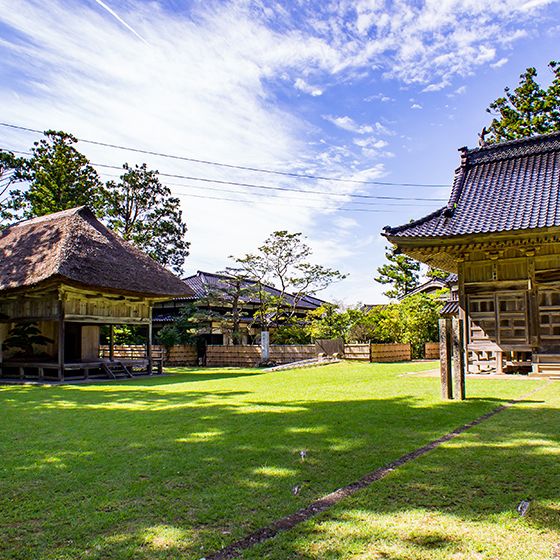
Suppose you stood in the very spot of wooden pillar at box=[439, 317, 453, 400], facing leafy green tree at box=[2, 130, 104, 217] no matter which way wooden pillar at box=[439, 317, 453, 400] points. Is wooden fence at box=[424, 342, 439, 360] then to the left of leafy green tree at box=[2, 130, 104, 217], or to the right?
right

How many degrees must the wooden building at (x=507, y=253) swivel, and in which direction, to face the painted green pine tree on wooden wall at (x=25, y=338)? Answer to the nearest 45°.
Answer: approximately 90° to its right

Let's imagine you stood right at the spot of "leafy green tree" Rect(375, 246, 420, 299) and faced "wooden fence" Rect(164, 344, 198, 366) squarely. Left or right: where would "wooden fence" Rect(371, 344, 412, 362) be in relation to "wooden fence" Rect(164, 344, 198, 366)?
left

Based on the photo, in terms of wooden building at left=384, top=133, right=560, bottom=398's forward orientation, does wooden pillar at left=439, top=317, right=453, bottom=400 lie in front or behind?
in front

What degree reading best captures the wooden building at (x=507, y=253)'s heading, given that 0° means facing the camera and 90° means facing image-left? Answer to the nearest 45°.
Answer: approximately 0°
